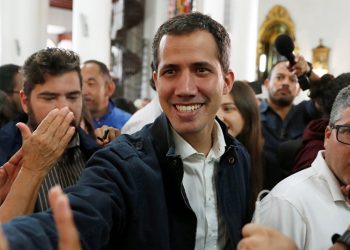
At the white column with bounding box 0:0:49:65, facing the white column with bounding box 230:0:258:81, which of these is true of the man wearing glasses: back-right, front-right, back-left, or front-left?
front-right

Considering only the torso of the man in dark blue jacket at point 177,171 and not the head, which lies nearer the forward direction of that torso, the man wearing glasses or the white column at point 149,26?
the man wearing glasses

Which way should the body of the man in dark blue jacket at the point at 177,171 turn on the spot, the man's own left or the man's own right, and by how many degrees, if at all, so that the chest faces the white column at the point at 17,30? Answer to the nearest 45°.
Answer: approximately 180°

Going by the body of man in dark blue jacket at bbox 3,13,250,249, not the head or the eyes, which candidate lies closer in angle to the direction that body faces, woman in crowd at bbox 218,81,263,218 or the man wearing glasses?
the man wearing glasses

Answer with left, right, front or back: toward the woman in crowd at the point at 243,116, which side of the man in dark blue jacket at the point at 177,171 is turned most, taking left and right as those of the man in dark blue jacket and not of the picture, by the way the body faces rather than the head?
back

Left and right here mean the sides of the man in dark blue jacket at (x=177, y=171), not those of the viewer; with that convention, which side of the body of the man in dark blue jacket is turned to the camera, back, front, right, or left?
front

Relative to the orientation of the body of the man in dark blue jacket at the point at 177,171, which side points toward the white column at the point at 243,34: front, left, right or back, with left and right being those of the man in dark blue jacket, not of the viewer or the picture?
back

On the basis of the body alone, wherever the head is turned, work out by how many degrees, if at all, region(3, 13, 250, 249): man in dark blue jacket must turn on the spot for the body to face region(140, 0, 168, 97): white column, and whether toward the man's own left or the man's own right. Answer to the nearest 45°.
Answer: approximately 180°

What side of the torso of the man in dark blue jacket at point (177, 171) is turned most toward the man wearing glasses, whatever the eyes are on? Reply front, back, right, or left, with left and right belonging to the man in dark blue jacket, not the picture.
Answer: left

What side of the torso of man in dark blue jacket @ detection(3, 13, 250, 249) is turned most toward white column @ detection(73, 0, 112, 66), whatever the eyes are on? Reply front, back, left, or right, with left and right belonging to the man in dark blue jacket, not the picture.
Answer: back

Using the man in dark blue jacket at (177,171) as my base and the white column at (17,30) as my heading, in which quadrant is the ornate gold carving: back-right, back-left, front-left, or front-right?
front-right

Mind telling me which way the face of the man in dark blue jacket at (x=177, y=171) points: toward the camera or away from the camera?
toward the camera

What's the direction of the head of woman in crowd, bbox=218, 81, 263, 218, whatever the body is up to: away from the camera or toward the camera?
toward the camera
